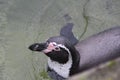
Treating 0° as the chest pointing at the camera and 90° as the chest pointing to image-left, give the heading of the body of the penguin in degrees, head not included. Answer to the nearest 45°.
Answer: approximately 45°
